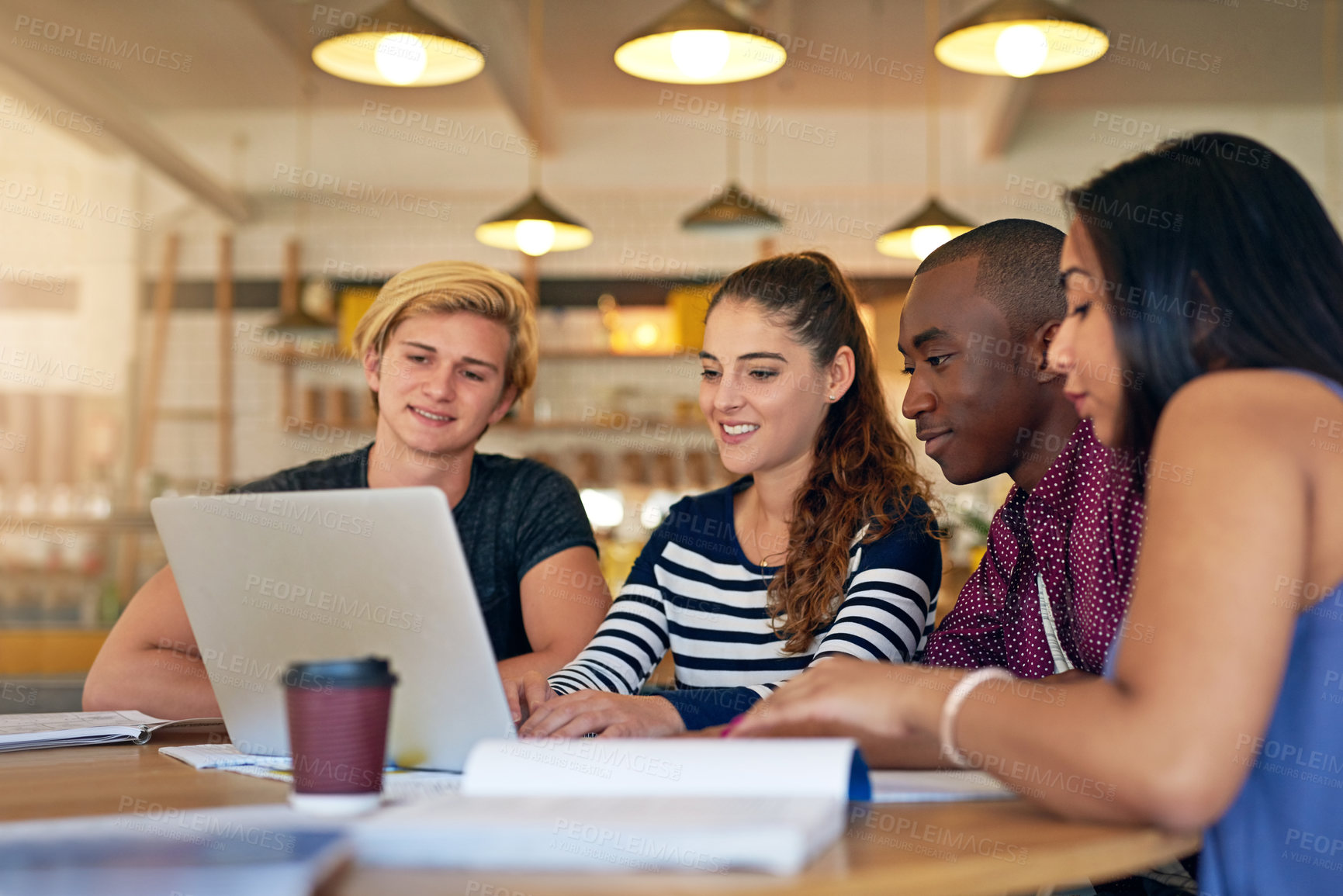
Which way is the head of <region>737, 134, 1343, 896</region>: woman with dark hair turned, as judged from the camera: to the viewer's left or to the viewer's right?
to the viewer's left

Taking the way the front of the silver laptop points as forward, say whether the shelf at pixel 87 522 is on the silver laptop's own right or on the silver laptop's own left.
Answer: on the silver laptop's own left

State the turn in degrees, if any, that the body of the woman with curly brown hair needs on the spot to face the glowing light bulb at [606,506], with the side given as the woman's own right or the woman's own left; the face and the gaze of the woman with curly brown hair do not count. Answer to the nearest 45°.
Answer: approximately 135° to the woman's own right

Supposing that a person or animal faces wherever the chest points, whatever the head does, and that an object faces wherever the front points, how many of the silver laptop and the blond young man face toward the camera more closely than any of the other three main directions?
1

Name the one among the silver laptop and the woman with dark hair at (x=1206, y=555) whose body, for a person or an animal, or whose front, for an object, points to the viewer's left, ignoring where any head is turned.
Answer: the woman with dark hair

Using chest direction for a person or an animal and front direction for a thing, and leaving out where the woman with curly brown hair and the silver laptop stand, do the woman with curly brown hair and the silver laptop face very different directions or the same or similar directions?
very different directions

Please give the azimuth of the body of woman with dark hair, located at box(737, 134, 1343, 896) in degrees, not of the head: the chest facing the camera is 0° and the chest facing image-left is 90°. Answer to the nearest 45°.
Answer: approximately 90°

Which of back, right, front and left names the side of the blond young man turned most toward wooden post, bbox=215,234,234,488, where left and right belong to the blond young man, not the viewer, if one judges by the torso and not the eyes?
back

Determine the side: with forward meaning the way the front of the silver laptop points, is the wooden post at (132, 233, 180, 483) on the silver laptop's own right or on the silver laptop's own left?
on the silver laptop's own left

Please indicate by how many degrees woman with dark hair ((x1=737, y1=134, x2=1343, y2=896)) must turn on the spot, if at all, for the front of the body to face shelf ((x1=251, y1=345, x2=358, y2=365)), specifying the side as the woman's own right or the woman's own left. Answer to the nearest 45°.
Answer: approximately 45° to the woman's own right

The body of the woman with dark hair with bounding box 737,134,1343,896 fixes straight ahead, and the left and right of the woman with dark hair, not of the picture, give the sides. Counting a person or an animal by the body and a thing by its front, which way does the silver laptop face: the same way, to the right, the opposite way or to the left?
to the right

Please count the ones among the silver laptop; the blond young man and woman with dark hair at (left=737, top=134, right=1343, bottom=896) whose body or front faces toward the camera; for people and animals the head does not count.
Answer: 1

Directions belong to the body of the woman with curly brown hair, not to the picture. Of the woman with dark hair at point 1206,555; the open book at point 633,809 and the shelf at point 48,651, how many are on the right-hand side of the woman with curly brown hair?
1

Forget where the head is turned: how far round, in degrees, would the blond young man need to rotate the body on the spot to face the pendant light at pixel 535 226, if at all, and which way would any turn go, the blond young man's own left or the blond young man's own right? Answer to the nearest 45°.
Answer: approximately 180°

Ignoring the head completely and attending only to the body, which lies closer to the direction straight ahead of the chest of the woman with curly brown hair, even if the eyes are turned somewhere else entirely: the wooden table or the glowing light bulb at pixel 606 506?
the wooden table
